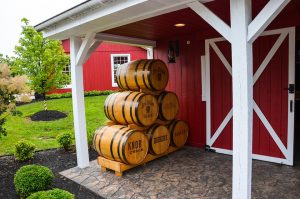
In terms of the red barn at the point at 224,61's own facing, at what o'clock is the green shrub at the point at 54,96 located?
The green shrub is roughly at 3 o'clock from the red barn.

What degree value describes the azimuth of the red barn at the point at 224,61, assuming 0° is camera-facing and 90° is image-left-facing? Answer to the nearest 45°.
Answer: approximately 45°

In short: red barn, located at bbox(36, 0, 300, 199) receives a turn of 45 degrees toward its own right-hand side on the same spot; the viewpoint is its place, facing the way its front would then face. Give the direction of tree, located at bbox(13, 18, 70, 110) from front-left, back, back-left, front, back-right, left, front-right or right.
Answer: front-right

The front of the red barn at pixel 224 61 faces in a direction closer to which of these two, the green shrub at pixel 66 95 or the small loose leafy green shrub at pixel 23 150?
the small loose leafy green shrub

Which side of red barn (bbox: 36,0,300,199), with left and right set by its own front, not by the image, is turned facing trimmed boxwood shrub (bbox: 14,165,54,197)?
front

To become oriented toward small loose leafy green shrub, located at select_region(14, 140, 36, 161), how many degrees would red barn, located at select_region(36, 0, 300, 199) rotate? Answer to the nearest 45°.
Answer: approximately 45° to its right

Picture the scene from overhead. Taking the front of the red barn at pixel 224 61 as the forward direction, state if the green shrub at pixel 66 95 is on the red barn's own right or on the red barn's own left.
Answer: on the red barn's own right

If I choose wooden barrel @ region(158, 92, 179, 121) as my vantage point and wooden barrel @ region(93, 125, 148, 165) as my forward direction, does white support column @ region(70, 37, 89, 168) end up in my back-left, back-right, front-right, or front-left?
front-right

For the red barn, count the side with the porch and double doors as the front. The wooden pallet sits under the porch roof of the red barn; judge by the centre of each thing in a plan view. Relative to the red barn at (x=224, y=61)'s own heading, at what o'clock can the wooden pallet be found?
The wooden pallet is roughly at 1 o'clock from the red barn.

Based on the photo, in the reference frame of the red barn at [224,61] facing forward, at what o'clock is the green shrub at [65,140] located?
The green shrub is roughly at 2 o'clock from the red barn.
